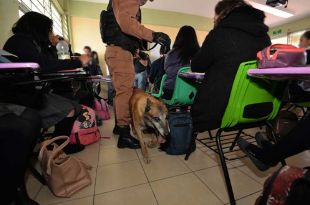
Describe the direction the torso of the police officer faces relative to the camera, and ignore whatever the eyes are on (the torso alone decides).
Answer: to the viewer's right

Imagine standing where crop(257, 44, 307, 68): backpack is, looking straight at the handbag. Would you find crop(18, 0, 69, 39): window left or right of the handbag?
right

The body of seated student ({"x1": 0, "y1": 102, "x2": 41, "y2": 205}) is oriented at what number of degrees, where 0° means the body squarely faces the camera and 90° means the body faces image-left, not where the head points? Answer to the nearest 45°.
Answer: approximately 270°

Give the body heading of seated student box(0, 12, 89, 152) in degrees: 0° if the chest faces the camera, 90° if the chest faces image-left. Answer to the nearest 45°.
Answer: approximately 270°

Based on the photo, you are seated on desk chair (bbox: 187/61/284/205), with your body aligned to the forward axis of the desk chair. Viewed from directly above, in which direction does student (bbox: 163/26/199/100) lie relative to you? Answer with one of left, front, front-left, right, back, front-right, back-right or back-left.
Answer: front

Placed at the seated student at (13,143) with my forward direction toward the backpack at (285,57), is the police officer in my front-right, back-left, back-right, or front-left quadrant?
front-left

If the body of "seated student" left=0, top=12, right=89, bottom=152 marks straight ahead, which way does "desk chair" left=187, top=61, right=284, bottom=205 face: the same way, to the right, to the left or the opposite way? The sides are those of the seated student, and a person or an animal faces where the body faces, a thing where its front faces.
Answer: to the left

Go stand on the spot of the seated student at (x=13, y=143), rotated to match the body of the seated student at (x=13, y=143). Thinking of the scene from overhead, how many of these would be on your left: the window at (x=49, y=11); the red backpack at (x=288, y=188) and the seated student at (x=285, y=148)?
1

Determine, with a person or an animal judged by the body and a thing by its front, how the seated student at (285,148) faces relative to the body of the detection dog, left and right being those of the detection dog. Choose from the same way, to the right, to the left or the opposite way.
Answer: the opposite way

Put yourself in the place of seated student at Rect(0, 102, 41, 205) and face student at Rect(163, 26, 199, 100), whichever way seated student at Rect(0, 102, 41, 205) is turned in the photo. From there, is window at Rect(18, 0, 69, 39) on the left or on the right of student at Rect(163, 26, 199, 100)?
left

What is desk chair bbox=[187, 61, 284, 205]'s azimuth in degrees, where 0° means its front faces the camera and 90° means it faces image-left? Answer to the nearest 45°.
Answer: approximately 135°

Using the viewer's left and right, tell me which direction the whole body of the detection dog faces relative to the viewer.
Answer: facing the viewer and to the right of the viewer

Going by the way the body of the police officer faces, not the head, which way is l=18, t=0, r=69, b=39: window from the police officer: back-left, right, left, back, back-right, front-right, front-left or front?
back-left

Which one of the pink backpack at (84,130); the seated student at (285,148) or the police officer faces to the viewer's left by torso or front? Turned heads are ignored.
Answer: the seated student

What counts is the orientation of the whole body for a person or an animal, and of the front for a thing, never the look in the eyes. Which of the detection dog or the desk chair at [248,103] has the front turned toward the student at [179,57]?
the desk chair

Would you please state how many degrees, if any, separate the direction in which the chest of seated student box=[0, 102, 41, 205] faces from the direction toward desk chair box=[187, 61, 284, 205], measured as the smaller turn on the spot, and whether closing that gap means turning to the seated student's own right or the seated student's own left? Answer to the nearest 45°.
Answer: approximately 45° to the seated student's own right
